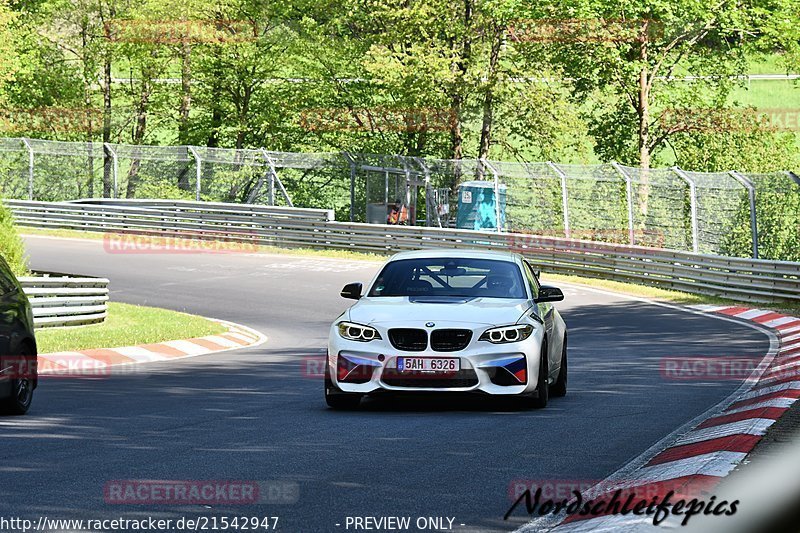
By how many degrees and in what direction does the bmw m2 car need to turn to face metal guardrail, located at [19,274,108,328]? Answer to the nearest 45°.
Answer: approximately 135° to its right

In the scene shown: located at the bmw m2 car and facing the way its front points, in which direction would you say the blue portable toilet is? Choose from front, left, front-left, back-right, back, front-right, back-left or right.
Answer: back

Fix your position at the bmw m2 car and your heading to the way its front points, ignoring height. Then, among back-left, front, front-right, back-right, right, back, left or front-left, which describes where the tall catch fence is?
back

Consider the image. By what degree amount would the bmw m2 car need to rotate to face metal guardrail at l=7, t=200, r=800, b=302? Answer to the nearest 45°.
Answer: approximately 180°

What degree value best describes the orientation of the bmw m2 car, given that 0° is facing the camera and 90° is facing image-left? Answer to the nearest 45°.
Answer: approximately 0°

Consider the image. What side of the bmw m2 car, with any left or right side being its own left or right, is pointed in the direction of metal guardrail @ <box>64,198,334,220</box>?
back

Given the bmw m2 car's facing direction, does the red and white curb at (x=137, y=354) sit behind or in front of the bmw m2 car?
behind
